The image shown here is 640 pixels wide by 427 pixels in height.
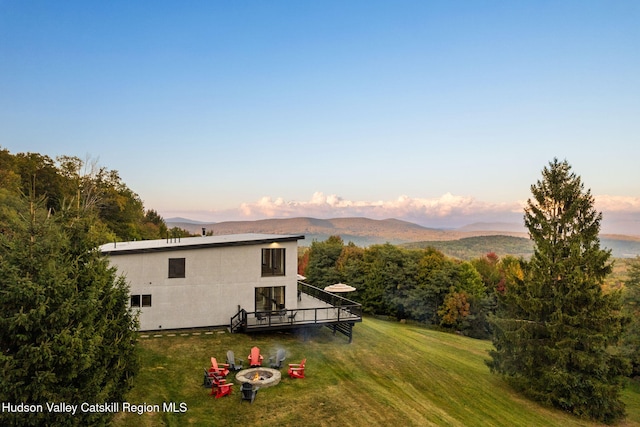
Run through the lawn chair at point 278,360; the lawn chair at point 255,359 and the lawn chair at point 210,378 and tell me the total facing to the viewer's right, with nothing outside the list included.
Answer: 1

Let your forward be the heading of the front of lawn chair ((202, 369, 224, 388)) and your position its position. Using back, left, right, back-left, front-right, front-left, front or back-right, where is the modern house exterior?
left

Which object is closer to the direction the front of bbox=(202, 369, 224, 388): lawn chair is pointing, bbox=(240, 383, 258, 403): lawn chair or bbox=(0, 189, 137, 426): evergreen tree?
the lawn chair

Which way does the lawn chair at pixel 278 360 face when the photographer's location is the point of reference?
facing the viewer and to the left of the viewer

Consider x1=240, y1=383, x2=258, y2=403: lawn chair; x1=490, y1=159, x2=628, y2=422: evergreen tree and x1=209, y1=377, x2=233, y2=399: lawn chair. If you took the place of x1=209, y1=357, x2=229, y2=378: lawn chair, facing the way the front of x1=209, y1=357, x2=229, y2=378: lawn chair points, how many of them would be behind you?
0

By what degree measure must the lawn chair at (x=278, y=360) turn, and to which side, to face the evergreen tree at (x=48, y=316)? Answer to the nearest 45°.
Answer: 0° — it already faces it

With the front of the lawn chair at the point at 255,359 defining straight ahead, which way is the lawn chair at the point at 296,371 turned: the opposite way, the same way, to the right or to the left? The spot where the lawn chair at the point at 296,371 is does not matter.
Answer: to the right

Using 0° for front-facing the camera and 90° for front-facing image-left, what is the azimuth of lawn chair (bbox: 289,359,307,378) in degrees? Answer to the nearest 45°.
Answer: approximately 90°

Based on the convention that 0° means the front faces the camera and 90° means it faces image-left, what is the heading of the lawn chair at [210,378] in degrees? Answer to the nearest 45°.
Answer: approximately 270°

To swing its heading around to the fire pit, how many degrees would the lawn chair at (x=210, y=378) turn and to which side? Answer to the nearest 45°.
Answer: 0° — it already faces it

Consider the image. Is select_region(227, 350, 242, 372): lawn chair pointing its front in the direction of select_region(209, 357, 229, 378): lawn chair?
no

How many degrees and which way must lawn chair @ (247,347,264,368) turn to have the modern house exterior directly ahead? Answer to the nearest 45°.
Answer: approximately 180°

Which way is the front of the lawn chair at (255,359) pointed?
toward the camera

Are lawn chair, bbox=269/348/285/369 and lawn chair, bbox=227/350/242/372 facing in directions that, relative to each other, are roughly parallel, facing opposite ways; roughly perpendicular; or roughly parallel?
roughly perpendicular

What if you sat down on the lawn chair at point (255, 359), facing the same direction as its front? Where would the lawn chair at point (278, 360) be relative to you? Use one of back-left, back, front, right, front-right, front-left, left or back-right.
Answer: left

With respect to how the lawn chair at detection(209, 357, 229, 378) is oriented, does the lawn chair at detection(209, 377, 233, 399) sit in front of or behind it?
in front
